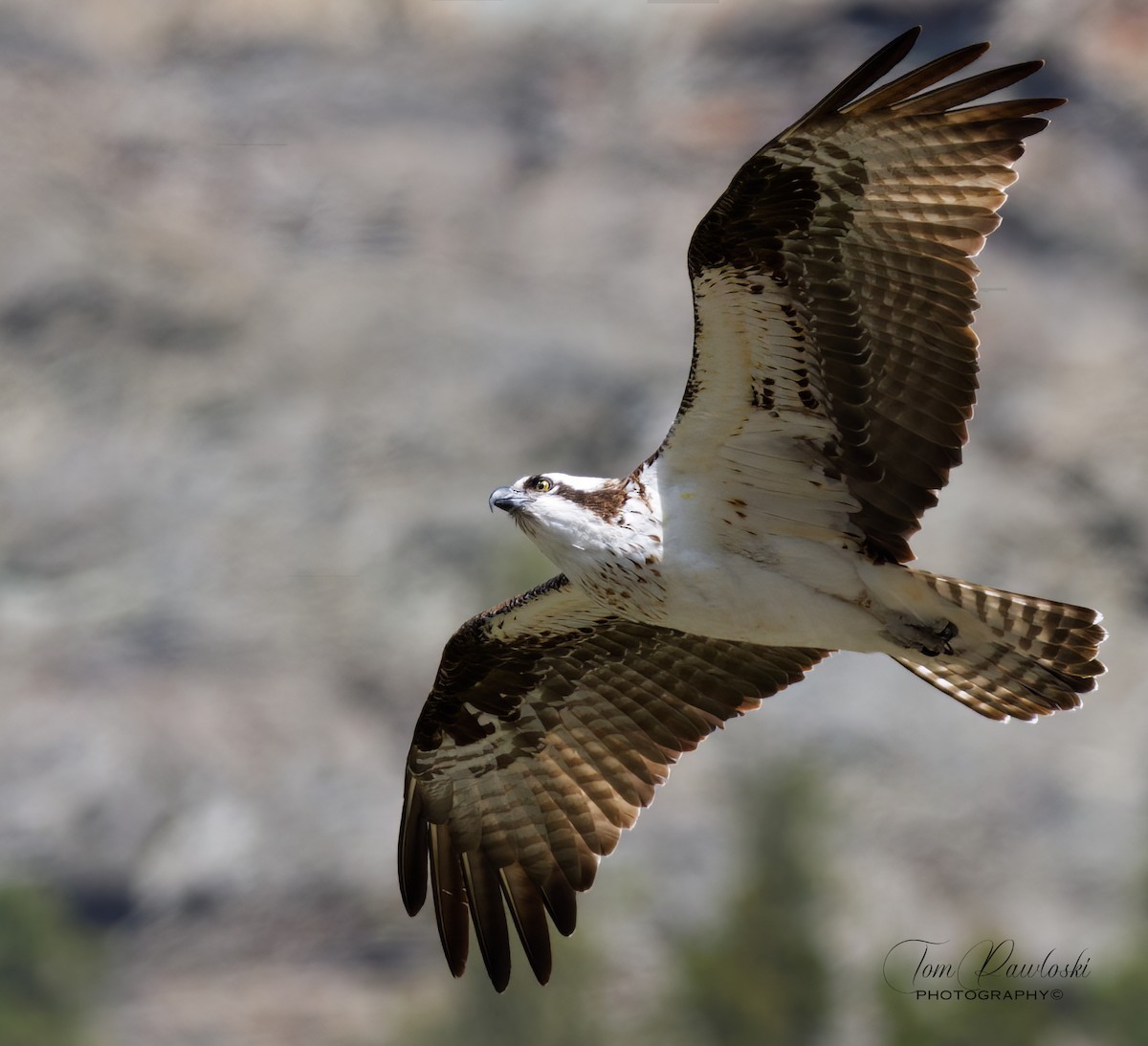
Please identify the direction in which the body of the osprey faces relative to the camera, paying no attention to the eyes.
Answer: to the viewer's left
